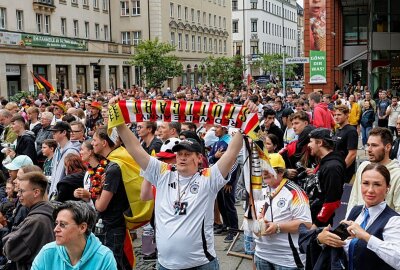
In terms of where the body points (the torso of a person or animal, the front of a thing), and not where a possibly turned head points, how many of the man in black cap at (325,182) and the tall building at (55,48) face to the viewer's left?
1

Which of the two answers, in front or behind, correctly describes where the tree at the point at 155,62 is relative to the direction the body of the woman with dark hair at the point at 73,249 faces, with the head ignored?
behind

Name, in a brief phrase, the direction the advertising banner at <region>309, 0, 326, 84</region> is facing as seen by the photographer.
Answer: facing the viewer

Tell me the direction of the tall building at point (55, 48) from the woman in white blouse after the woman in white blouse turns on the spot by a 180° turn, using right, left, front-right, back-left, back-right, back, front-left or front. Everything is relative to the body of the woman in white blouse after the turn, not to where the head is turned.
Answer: left

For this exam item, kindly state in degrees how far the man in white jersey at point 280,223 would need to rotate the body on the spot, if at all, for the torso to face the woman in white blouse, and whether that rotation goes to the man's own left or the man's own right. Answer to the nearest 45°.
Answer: approximately 90° to the man's own left

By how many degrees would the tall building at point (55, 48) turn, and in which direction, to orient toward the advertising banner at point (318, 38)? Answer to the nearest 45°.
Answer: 0° — it already faces it

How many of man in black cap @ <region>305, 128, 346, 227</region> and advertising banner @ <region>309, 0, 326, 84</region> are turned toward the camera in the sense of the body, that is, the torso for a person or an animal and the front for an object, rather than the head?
1

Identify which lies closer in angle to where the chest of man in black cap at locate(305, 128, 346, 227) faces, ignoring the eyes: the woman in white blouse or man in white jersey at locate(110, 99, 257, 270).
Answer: the man in white jersey

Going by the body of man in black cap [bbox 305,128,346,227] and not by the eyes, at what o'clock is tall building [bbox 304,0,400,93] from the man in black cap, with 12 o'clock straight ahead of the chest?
The tall building is roughly at 3 o'clock from the man in black cap.

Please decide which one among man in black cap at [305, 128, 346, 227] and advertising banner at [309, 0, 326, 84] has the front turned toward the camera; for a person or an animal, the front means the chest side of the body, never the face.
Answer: the advertising banner

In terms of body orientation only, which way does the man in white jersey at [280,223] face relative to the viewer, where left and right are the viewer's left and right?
facing the viewer and to the left of the viewer

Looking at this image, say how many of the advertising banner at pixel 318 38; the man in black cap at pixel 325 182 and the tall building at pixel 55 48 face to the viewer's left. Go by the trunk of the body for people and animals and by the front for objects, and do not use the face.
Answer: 1

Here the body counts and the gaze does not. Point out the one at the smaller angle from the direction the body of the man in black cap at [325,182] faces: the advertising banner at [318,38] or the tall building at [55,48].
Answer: the tall building

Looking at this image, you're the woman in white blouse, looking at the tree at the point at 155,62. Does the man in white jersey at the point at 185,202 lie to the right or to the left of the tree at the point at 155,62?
left

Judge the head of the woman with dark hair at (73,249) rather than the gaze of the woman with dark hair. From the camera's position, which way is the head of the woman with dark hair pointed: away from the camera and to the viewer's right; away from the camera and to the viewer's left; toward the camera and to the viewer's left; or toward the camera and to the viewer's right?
toward the camera and to the viewer's left

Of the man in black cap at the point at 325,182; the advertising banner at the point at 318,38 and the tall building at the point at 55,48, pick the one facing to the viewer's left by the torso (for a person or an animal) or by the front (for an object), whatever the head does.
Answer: the man in black cap

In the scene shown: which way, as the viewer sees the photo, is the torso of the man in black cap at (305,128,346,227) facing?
to the viewer's left

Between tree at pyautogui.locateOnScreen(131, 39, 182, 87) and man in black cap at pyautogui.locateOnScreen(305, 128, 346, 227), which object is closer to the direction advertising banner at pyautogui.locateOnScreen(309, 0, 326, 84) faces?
the man in black cap
